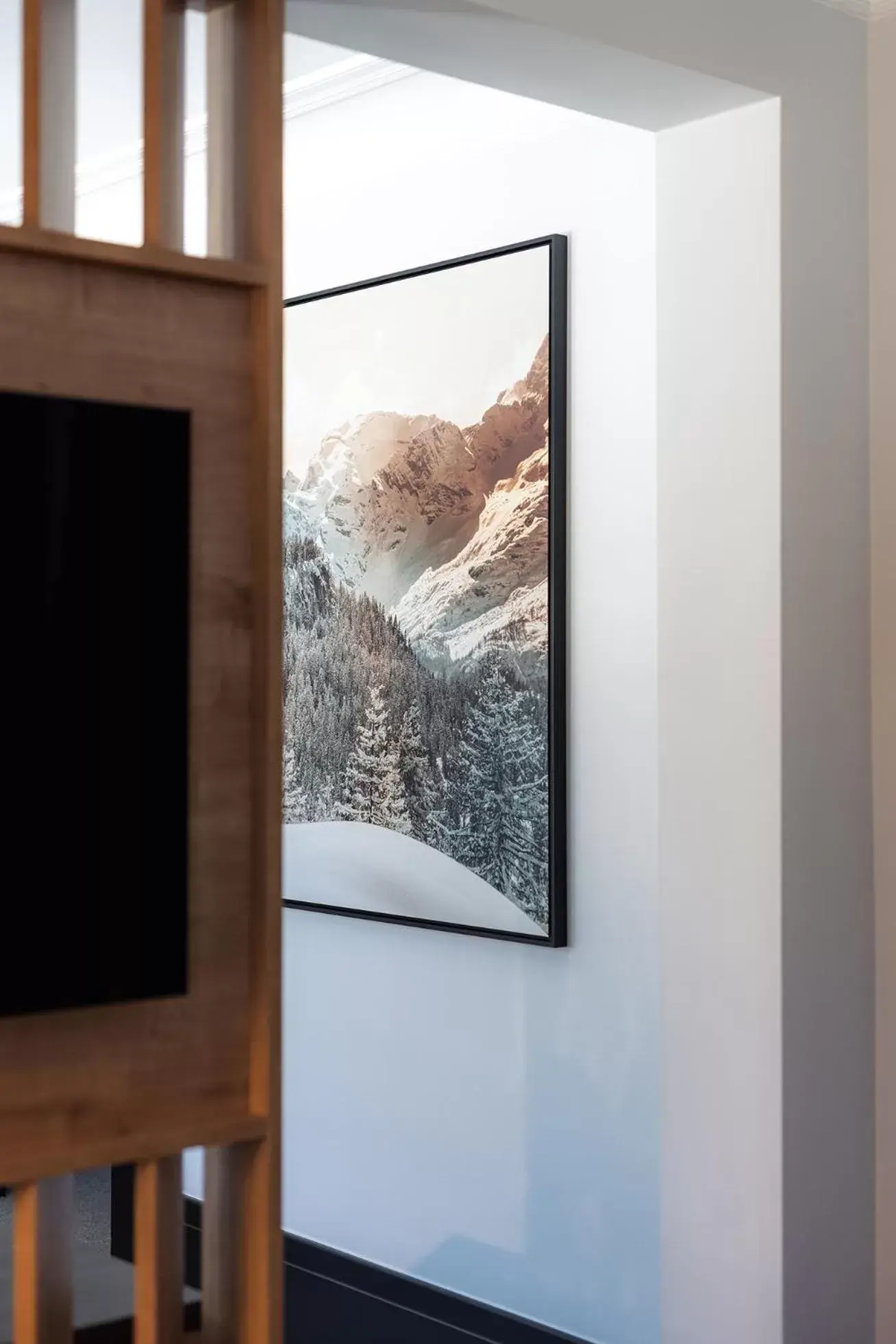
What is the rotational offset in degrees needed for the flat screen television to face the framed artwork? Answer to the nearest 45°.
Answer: approximately 90° to its left

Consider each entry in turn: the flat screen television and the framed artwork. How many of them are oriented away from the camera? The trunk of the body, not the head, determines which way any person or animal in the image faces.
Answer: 0

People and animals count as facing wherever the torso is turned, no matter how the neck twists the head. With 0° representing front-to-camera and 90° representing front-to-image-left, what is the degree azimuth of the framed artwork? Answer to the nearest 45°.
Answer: approximately 45°

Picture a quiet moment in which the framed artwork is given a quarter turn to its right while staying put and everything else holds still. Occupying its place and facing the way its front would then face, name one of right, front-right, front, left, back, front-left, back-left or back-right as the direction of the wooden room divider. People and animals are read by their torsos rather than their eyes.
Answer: back-left
